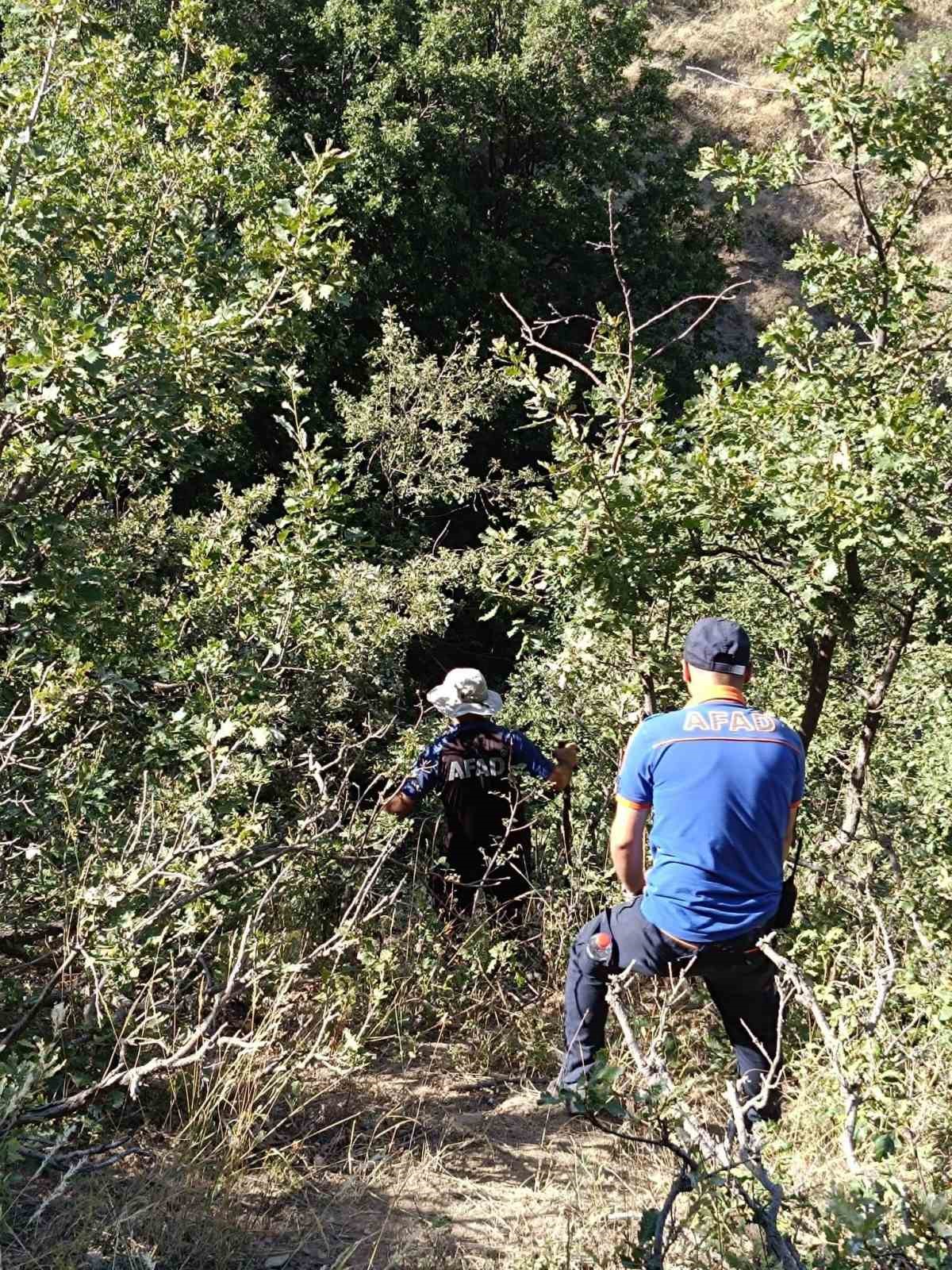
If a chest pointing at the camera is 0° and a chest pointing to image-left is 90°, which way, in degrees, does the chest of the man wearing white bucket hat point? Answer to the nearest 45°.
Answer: approximately 180°

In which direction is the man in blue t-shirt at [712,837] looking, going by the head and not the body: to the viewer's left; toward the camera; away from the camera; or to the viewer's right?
away from the camera

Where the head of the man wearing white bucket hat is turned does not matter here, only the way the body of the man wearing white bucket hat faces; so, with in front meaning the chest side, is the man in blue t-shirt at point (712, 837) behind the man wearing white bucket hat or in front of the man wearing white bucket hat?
behind
